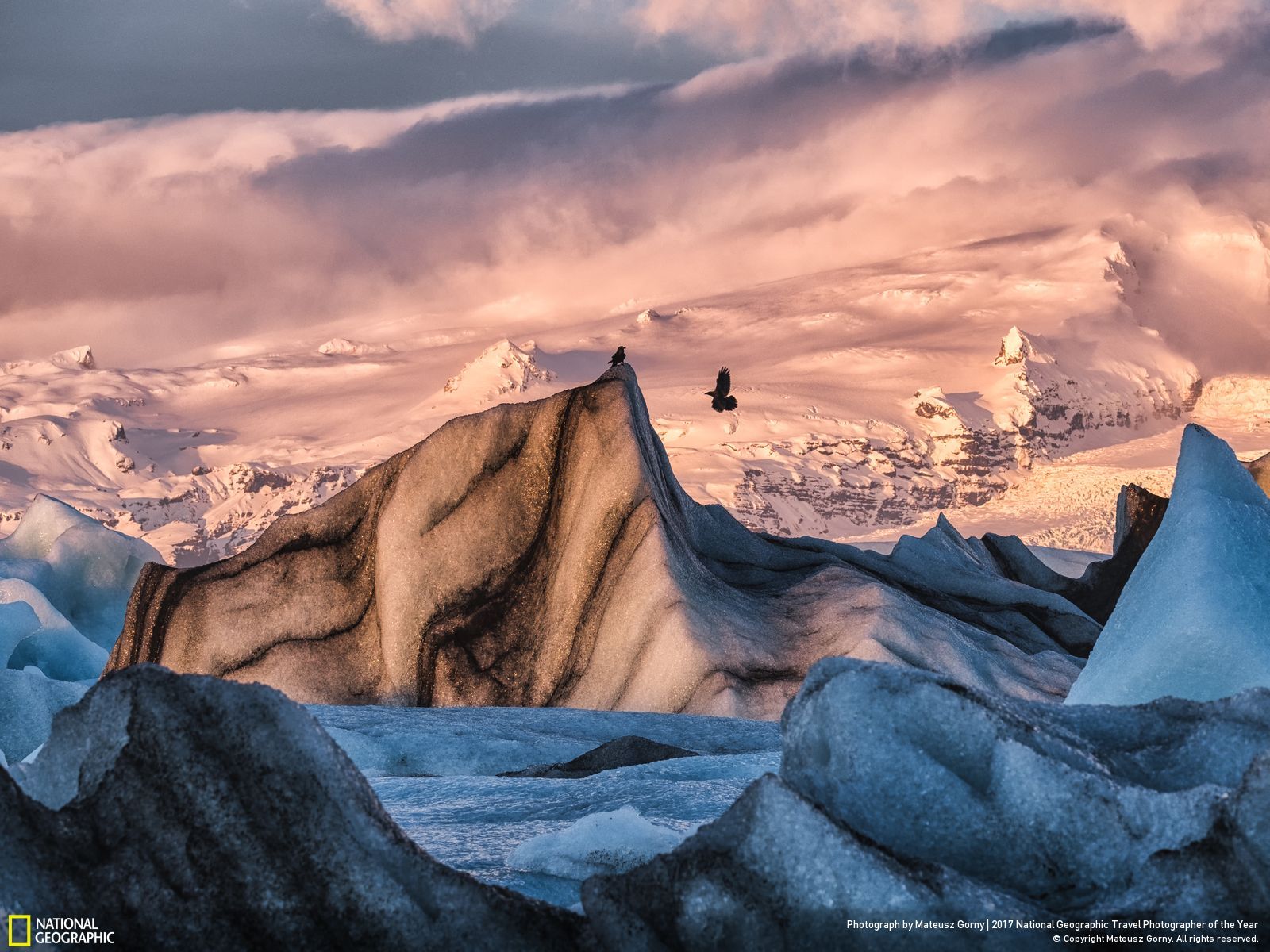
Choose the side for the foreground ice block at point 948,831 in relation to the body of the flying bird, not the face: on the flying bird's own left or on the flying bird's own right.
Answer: on the flying bird's own left

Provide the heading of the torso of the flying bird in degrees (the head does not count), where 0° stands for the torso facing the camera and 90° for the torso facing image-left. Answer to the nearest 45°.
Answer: approximately 90°
